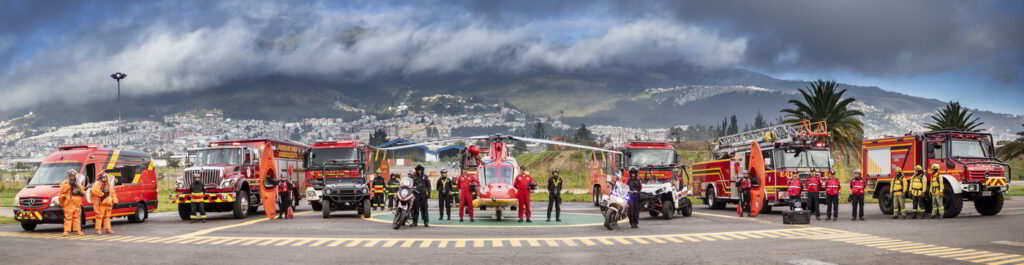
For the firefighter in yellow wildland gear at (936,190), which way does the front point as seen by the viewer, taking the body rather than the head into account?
toward the camera

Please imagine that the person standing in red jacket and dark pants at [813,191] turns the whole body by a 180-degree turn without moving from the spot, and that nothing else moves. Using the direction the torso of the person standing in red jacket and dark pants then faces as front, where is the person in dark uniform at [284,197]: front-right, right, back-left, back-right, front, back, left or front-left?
left

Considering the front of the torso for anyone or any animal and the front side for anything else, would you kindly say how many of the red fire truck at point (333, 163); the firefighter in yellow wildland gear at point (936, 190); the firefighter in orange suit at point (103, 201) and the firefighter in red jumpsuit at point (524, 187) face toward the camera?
4

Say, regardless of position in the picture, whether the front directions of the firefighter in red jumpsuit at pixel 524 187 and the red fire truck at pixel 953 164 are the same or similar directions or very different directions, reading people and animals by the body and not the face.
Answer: same or similar directions

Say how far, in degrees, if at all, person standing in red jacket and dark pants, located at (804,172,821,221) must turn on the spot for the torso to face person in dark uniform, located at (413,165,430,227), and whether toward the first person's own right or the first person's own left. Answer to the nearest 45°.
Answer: approximately 45° to the first person's own right

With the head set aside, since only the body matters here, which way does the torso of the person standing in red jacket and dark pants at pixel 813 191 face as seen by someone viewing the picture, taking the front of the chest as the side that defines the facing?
toward the camera

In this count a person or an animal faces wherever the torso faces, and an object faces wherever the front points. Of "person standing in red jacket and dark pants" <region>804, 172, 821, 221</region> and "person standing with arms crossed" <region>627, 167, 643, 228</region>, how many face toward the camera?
2

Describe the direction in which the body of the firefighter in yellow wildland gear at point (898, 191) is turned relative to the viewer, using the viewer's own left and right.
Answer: facing the viewer

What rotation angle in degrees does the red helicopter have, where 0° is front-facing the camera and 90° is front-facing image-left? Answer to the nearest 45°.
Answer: approximately 0°

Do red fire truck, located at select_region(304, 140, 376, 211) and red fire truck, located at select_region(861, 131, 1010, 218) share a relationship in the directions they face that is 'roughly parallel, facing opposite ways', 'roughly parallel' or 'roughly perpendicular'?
roughly parallel

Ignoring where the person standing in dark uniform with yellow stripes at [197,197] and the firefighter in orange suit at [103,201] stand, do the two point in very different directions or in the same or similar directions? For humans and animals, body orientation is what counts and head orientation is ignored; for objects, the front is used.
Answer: same or similar directions
